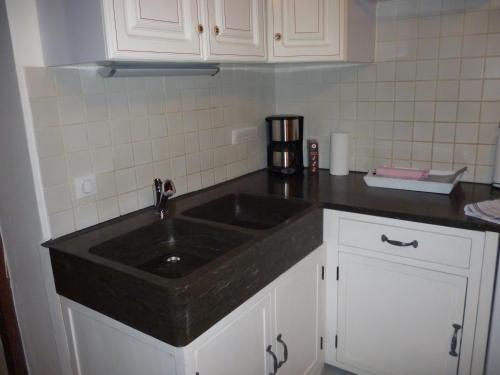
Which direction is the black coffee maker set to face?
toward the camera

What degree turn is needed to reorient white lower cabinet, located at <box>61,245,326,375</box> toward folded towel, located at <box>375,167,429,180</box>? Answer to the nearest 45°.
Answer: approximately 90° to its left

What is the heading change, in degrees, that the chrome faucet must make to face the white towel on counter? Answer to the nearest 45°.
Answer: approximately 45° to its left

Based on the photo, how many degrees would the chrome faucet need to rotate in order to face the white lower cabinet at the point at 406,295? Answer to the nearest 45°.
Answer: approximately 45° to its left

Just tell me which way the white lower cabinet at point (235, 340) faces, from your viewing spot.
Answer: facing the viewer and to the right of the viewer

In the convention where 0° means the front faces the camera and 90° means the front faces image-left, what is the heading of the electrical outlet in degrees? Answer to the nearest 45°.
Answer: approximately 315°

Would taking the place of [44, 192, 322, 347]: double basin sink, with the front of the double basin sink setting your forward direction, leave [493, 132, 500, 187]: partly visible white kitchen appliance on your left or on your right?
on your left

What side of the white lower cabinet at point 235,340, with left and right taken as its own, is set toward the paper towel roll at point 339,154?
left
